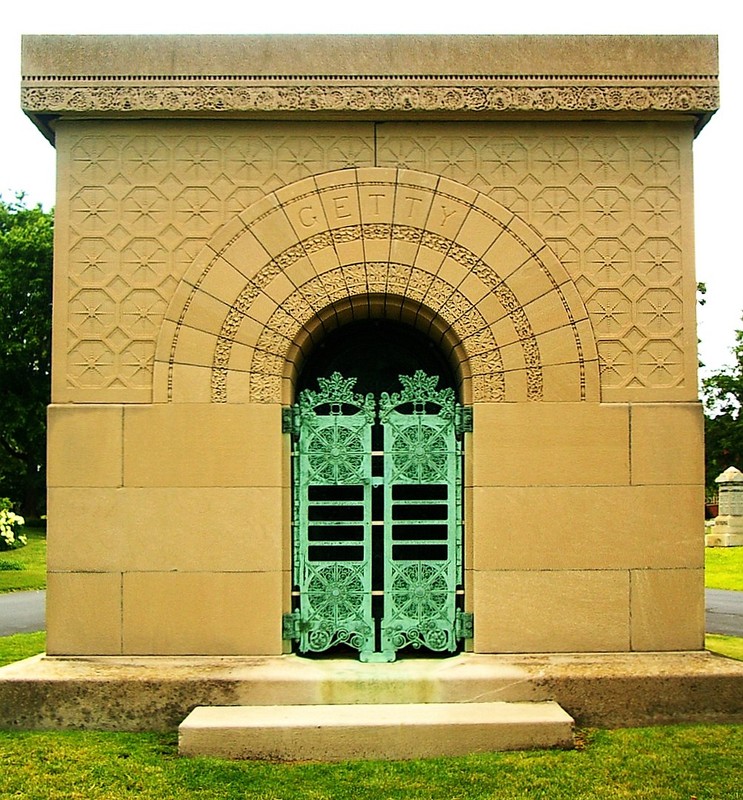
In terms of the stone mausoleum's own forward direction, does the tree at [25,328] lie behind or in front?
behind

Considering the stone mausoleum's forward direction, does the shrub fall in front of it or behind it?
behind

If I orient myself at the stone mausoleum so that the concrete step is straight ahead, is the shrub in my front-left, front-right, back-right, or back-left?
back-right

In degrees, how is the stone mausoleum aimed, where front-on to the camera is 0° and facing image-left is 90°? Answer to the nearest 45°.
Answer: approximately 0°
